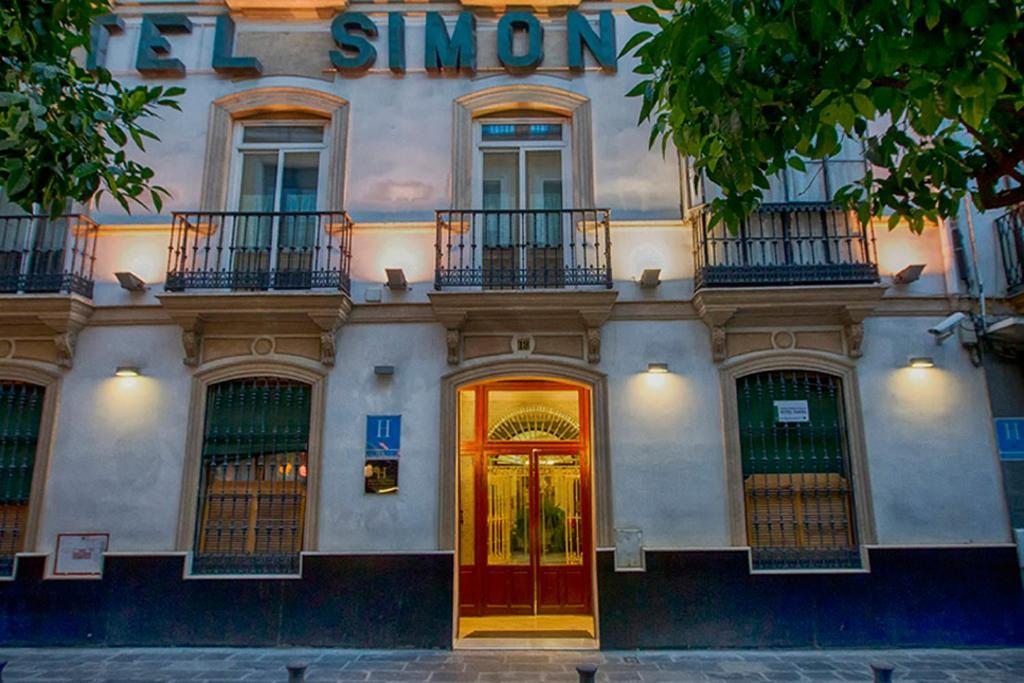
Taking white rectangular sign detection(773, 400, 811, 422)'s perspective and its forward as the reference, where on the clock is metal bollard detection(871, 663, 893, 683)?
The metal bollard is roughly at 12 o'clock from the white rectangular sign.

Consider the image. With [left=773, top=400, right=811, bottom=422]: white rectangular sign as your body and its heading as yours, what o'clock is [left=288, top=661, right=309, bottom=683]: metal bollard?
The metal bollard is roughly at 1 o'clock from the white rectangular sign.

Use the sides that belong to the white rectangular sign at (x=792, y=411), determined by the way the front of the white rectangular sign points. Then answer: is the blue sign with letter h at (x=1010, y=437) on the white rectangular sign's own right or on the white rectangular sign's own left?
on the white rectangular sign's own left

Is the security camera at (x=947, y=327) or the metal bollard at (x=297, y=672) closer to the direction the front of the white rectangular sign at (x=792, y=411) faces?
the metal bollard

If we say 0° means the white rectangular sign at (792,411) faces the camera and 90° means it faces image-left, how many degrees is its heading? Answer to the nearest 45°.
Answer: approximately 0°

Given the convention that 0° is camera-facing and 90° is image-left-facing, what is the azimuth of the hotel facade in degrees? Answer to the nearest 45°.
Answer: approximately 0°

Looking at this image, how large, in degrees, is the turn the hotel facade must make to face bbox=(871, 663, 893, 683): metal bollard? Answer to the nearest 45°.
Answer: approximately 45° to its left

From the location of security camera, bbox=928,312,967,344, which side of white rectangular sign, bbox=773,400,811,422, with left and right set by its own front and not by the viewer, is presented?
left

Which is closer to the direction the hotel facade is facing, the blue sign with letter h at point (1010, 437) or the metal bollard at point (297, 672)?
the metal bollard

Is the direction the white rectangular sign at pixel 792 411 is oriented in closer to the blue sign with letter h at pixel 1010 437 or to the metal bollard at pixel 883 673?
the metal bollard
